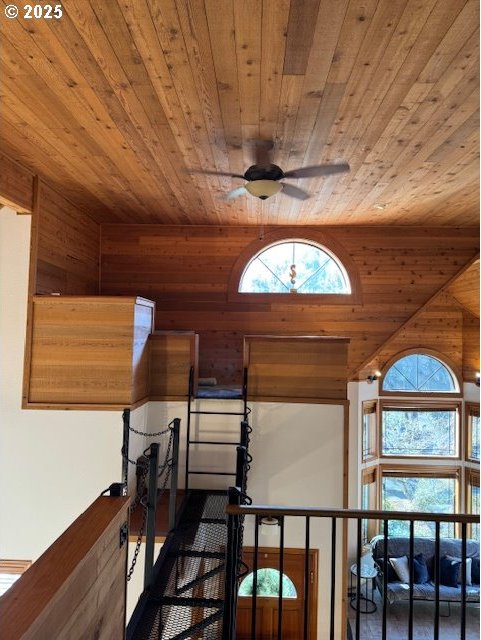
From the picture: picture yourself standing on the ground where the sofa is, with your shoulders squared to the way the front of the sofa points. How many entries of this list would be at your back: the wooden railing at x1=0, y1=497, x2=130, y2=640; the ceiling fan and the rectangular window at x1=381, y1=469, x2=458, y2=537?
1

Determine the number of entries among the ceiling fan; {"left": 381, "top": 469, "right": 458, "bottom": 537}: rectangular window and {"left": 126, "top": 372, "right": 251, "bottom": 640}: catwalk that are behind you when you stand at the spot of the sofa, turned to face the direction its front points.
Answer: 1

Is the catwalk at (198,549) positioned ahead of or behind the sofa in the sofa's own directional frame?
ahead

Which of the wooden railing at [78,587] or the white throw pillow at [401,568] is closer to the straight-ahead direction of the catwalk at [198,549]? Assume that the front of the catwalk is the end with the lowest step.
the wooden railing

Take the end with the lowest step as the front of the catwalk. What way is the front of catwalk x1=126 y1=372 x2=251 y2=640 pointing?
toward the camera

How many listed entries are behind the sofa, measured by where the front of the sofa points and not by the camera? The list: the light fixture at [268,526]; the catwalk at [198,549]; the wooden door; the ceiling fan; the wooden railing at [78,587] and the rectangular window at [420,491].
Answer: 1
